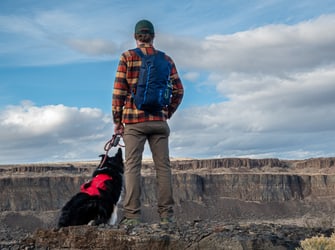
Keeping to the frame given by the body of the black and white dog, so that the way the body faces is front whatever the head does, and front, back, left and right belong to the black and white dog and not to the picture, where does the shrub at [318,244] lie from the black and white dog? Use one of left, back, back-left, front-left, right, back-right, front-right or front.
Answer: right

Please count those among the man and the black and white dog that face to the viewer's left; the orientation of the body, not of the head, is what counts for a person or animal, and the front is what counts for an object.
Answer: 0

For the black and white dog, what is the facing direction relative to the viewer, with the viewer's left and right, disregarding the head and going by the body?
facing away from the viewer and to the right of the viewer

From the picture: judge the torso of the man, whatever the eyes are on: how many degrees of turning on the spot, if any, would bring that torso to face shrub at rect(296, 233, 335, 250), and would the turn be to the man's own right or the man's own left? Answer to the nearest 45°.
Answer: approximately 135° to the man's own right

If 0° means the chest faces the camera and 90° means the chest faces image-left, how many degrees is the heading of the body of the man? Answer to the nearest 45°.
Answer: approximately 180°
